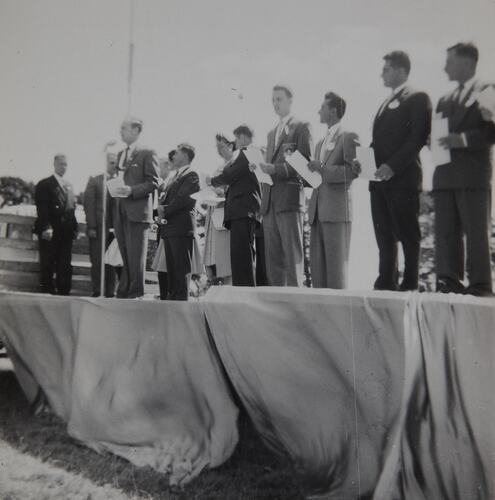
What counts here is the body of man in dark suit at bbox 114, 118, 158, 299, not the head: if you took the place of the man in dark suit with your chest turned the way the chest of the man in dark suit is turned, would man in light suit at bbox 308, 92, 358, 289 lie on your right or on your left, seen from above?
on your left

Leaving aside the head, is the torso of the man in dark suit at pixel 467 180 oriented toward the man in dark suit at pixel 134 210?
no

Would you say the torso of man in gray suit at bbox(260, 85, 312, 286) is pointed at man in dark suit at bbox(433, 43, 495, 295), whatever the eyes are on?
no

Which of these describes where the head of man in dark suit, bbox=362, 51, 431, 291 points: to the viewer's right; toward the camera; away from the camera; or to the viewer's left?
to the viewer's left

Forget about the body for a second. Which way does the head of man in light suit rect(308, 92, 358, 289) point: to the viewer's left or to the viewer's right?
to the viewer's left

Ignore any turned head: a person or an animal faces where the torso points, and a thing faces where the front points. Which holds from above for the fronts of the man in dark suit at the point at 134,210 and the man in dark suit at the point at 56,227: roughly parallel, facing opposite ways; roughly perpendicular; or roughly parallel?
roughly perpendicular

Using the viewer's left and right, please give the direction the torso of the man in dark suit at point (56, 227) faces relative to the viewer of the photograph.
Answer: facing the viewer and to the right of the viewer

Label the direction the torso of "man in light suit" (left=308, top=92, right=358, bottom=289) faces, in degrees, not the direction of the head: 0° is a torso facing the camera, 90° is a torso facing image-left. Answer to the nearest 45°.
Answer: approximately 45°

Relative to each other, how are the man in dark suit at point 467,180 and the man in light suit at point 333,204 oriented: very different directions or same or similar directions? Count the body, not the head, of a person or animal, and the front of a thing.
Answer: same or similar directions

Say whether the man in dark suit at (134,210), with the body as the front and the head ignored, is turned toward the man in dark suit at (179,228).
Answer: no
